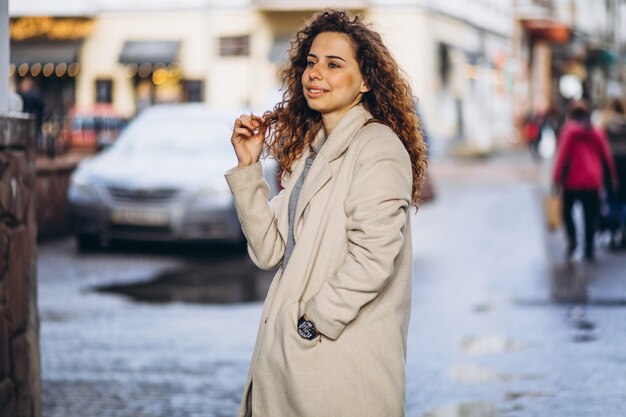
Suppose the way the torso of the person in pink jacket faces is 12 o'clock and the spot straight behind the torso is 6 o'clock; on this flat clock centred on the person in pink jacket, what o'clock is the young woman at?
The young woman is roughly at 6 o'clock from the person in pink jacket.

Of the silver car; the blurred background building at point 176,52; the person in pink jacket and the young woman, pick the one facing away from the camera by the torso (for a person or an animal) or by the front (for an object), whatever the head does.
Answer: the person in pink jacket

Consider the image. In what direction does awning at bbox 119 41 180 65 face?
toward the camera

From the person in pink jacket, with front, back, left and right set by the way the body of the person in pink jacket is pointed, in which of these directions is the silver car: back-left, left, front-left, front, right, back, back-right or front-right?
left

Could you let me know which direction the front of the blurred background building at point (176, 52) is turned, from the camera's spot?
facing the viewer

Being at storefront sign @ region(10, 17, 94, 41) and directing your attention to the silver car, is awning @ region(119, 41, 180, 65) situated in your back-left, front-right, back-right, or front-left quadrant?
front-left

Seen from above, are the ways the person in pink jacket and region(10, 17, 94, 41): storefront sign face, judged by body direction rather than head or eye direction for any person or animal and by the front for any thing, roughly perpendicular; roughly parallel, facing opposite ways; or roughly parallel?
roughly parallel, facing opposite ways

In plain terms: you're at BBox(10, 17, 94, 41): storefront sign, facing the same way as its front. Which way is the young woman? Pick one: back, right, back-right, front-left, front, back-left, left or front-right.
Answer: front

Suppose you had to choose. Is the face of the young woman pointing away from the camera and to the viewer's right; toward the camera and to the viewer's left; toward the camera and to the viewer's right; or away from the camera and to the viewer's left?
toward the camera and to the viewer's left

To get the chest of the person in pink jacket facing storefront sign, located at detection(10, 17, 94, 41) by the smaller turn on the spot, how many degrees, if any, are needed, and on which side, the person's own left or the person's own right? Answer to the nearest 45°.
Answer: approximately 45° to the person's own left
